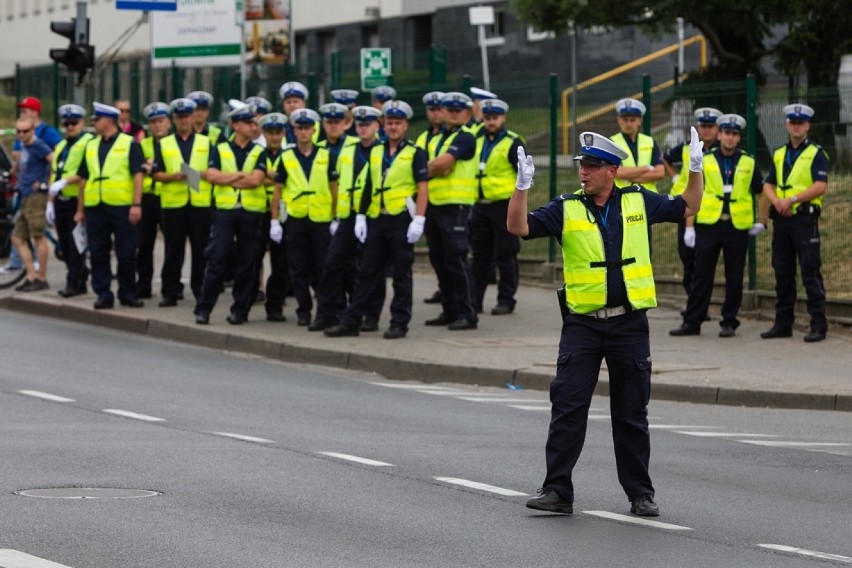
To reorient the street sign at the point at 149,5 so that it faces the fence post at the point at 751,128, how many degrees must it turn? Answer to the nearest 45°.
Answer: approximately 45° to its left

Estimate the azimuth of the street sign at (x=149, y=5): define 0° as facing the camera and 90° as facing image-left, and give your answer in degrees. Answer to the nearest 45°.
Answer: approximately 0°

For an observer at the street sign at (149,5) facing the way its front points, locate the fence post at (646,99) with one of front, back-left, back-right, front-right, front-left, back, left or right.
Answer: front-left

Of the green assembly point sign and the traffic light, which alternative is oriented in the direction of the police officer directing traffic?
the green assembly point sign

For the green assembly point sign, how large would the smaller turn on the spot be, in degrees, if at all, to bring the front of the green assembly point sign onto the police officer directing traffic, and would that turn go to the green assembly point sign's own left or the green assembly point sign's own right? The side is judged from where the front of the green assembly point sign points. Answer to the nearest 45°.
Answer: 0° — it already faces them

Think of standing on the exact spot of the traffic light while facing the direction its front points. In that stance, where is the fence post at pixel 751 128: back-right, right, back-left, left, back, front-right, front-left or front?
back-left

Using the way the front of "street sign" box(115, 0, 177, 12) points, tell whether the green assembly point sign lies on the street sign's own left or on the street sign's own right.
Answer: on the street sign's own left
